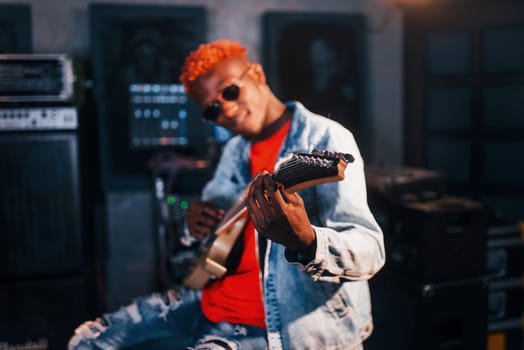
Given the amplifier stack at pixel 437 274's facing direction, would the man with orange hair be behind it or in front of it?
in front

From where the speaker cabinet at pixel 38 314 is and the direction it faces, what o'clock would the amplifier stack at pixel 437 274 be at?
The amplifier stack is roughly at 10 o'clock from the speaker cabinet.

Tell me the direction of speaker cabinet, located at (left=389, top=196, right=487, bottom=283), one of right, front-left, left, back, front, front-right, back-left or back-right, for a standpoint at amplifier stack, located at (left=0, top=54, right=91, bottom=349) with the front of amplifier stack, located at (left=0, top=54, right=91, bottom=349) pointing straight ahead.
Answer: front-left

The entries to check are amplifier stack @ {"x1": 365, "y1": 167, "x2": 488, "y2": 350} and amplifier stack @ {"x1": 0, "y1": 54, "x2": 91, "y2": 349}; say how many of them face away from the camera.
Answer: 0

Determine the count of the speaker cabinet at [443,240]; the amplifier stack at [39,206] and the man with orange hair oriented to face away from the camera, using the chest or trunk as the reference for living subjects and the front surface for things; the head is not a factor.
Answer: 0

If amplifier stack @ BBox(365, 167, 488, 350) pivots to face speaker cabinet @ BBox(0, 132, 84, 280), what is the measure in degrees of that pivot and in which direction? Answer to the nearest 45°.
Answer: approximately 45° to its right

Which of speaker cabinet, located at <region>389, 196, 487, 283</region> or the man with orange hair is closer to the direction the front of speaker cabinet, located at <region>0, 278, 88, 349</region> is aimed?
the man with orange hair

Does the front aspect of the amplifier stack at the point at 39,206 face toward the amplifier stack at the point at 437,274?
no

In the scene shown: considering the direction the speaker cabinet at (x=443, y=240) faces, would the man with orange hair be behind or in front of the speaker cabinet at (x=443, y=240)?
in front

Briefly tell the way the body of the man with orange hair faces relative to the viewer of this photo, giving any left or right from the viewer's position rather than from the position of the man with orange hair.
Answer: facing the viewer and to the left of the viewer

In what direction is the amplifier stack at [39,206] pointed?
toward the camera

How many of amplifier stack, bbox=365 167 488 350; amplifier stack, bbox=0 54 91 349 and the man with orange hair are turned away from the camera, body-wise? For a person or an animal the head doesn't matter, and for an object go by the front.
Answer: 0
